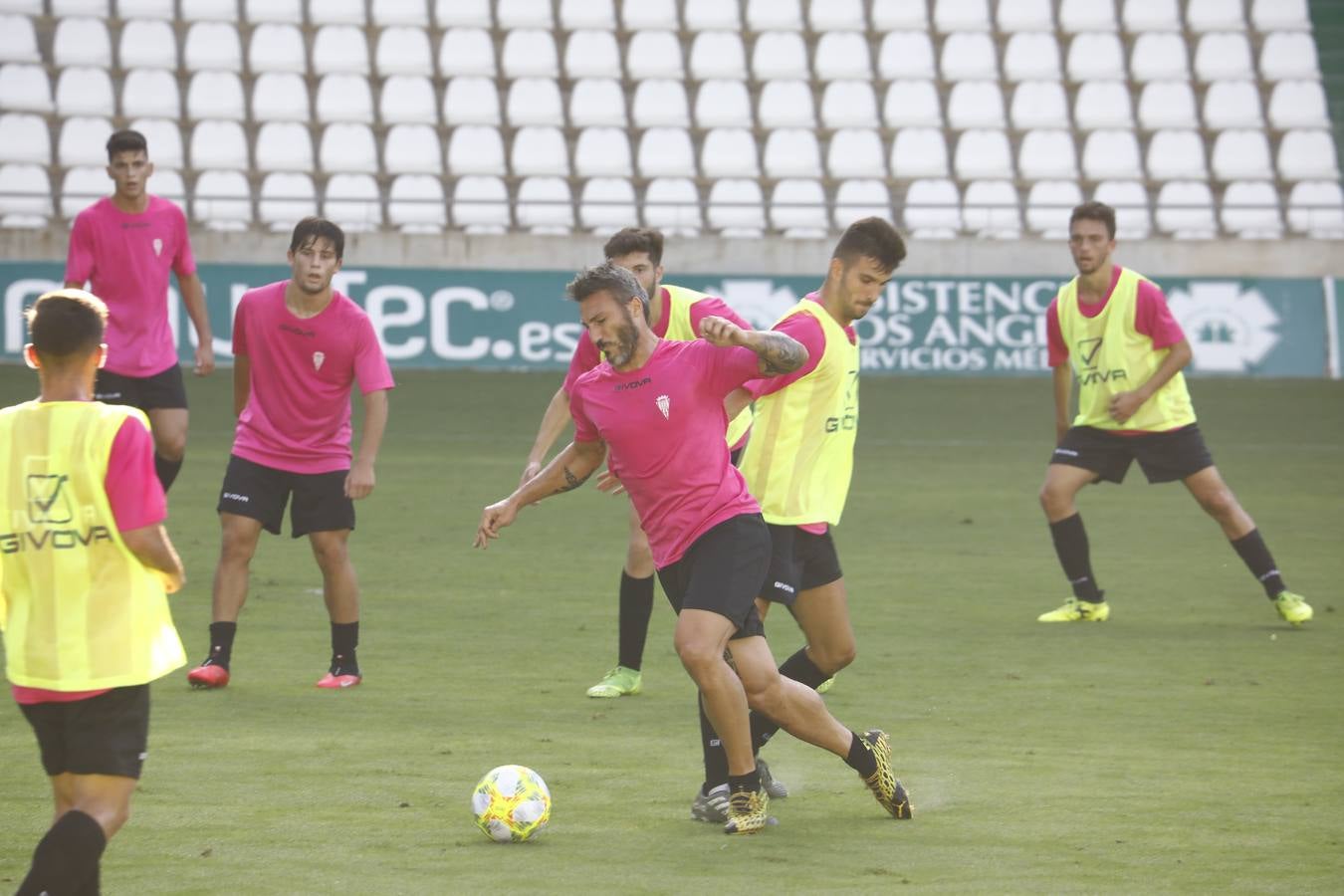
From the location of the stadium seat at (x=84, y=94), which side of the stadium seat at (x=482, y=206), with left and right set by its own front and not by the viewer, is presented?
right

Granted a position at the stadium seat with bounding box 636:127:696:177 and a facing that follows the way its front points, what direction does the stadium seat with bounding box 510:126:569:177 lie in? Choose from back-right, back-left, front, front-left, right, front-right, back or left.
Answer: right

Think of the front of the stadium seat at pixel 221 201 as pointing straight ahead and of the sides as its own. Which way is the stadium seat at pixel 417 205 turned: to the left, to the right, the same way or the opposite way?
the same way

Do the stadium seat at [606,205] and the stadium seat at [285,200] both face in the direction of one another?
no

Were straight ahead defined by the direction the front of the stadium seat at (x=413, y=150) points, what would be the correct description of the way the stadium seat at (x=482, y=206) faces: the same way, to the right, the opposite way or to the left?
the same way

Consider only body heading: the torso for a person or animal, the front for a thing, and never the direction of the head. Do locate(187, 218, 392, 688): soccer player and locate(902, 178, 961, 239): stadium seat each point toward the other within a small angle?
no

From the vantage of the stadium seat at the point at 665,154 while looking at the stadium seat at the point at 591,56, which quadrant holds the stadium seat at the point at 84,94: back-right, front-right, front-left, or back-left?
front-left

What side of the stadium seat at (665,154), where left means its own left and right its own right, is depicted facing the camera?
front

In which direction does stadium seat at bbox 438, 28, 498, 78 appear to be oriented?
toward the camera

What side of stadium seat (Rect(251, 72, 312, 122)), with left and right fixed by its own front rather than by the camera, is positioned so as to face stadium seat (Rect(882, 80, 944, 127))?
left

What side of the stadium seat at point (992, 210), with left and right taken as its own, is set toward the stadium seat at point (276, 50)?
right

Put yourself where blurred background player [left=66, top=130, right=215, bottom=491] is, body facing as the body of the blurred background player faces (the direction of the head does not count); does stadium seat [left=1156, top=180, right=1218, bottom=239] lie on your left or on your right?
on your left

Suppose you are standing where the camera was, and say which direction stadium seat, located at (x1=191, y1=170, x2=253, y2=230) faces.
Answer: facing the viewer

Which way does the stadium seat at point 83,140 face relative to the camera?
toward the camera

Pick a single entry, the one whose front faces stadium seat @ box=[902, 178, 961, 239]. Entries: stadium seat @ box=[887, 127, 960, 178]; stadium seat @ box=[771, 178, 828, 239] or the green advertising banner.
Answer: stadium seat @ box=[887, 127, 960, 178]

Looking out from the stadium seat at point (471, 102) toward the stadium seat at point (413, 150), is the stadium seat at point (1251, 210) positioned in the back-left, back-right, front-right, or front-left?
back-left

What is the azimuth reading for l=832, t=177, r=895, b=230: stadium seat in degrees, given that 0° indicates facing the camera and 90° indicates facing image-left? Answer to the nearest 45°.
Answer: approximately 0°

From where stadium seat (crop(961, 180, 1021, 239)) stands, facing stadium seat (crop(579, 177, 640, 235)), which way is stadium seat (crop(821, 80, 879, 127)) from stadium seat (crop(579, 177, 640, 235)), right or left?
right

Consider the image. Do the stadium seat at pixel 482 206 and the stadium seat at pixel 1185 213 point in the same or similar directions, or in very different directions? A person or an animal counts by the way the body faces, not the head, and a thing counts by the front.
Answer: same or similar directions
